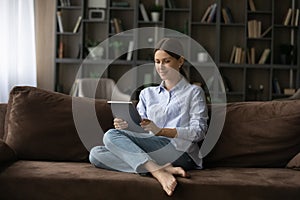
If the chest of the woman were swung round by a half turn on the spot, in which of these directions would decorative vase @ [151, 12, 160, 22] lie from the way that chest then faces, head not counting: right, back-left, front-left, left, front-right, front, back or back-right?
front-left

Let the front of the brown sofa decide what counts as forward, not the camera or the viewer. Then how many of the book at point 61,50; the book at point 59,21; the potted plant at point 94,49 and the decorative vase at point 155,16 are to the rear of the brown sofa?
4

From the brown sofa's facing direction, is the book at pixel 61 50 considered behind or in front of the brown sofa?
behind

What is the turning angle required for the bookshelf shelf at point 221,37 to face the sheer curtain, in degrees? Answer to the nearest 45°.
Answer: approximately 90° to its right

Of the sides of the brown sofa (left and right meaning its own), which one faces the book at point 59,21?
back

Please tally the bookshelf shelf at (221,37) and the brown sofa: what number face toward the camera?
2

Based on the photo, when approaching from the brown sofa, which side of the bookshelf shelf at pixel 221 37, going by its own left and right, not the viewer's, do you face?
front

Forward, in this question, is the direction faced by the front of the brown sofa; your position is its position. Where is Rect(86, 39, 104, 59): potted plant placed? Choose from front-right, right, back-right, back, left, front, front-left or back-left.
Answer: back

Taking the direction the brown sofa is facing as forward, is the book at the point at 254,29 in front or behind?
behind

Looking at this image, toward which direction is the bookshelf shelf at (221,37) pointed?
toward the camera

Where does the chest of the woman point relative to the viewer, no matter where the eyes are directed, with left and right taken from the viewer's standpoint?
facing the viewer and to the left of the viewer
